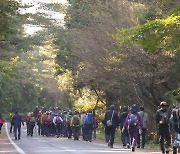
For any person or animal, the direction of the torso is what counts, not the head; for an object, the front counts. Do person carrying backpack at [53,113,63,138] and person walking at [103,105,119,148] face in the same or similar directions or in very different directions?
same or similar directions

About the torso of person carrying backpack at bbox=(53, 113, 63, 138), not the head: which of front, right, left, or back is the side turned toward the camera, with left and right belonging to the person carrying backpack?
back

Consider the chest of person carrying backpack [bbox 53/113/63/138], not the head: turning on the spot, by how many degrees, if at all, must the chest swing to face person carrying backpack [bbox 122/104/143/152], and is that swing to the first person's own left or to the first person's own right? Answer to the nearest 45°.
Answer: approximately 180°

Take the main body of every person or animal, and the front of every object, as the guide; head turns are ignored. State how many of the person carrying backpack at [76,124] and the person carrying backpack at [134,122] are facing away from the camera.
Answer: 2

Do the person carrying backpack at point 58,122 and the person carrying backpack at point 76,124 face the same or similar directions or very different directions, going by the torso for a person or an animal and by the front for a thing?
same or similar directions

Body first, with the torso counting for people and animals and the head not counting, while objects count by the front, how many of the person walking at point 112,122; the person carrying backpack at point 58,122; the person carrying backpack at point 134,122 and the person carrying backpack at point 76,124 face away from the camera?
4

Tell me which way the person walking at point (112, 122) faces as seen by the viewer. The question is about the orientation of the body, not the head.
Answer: away from the camera

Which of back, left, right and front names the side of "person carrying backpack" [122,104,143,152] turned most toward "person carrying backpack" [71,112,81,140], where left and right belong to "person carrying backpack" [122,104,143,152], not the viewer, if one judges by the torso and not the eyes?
front

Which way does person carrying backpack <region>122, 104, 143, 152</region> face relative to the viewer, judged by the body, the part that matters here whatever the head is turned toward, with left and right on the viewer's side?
facing away from the viewer

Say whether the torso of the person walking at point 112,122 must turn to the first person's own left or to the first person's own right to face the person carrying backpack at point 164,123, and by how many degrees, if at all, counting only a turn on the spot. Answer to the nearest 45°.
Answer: approximately 135° to the first person's own right

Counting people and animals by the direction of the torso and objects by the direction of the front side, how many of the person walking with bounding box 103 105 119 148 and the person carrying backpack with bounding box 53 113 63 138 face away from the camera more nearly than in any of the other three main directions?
2

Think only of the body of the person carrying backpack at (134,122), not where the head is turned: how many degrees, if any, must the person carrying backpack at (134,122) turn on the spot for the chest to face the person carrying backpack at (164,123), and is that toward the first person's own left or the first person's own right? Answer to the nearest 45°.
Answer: approximately 135° to the first person's own right

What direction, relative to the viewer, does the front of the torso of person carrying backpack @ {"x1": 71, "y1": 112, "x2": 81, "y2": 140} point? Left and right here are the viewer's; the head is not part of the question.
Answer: facing away from the viewer
